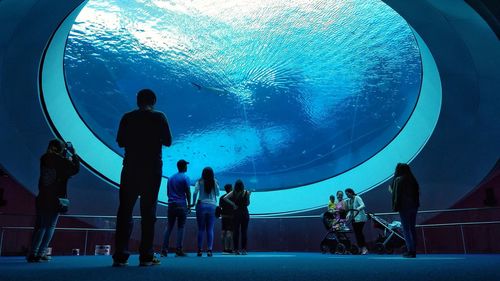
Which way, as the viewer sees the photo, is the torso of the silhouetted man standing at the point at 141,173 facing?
away from the camera

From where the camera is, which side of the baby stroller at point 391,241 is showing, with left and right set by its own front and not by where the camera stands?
right

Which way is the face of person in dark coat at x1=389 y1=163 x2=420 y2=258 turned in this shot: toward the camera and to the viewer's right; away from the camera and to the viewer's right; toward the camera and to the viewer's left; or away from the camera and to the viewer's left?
away from the camera and to the viewer's left

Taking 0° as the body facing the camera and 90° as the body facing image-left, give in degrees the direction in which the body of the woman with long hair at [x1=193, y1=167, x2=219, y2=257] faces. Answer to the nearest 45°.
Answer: approximately 180°

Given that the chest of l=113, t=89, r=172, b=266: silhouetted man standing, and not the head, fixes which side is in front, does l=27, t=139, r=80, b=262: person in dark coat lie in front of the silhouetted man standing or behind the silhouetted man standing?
in front

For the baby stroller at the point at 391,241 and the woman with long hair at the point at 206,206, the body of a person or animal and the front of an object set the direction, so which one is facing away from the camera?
the woman with long hair

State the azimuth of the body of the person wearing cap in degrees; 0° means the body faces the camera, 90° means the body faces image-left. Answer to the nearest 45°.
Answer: approximately 225°
